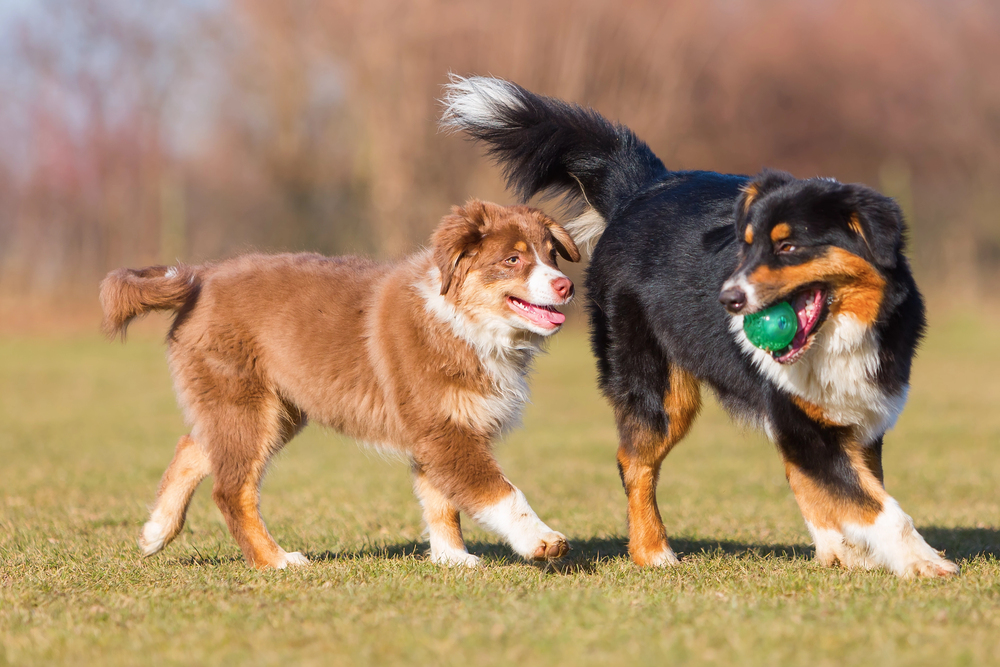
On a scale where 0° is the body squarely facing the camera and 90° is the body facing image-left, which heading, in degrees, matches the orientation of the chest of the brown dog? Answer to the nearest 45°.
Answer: approximately 270°

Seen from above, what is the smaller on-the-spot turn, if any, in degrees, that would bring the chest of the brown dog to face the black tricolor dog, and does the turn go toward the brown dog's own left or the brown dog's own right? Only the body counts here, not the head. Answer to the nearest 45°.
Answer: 0° — it already faces it
